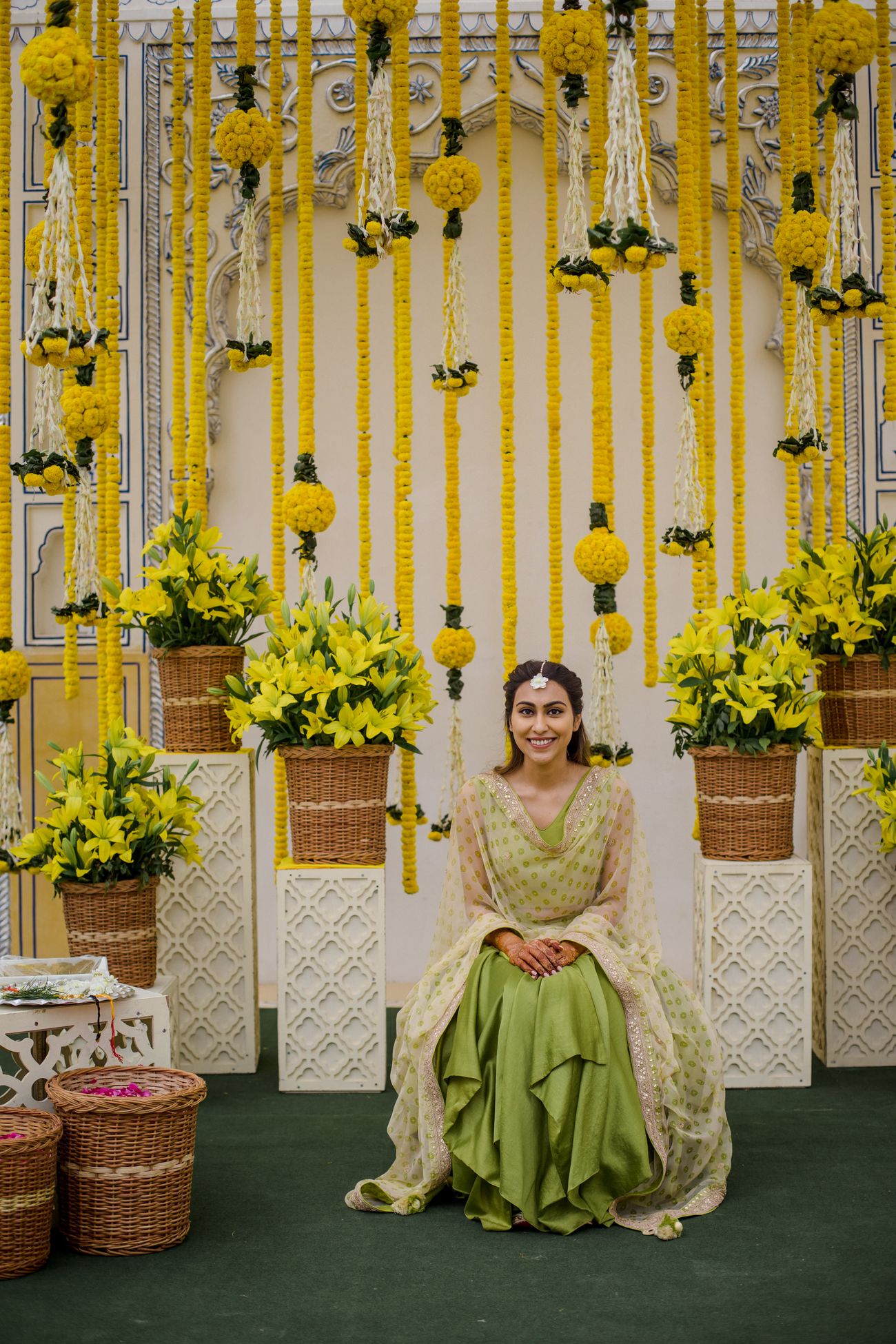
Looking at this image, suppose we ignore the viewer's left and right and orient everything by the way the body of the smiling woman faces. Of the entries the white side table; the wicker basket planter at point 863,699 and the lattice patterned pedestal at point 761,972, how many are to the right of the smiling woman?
1

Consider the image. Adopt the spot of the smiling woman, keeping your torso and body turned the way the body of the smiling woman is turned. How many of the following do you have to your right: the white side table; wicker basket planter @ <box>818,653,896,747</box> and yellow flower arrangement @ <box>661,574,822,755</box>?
1

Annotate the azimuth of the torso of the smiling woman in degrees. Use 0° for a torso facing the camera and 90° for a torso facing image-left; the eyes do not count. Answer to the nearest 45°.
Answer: approximately 0°

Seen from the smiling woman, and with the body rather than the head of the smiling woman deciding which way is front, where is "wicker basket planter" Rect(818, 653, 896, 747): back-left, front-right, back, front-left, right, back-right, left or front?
back-left

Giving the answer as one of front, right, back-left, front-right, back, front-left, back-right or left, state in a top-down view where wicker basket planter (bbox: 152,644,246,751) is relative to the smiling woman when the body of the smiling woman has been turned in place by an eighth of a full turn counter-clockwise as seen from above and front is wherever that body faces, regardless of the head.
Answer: back

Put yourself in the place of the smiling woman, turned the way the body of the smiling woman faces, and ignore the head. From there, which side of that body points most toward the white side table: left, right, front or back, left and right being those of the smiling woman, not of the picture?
right

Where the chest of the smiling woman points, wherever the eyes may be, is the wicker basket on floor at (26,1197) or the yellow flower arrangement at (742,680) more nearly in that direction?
the wicker basket on floor

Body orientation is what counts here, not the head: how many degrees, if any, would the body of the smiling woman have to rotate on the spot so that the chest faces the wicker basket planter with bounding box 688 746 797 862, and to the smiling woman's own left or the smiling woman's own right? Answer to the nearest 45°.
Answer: approximately 135° to the smiling woman's own left

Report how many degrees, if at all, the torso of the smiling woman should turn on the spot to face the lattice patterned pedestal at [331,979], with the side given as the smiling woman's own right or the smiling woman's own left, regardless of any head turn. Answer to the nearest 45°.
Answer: approximately 135° to the smiling woman's own right

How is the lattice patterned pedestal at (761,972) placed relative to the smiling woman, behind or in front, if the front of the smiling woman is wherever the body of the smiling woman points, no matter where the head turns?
behind
